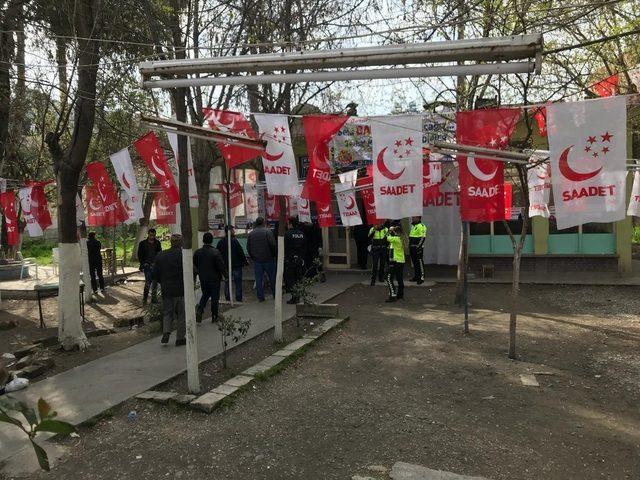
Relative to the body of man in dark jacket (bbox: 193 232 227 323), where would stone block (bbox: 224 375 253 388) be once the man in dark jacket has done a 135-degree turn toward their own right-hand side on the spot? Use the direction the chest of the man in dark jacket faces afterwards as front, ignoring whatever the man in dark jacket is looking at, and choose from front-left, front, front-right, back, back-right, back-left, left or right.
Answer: front-right

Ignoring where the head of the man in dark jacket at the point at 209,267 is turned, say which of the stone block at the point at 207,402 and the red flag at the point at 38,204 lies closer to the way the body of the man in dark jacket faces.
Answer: the red flag

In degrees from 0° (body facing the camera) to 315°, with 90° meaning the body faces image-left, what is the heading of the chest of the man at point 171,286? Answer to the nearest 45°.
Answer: approximately 180°

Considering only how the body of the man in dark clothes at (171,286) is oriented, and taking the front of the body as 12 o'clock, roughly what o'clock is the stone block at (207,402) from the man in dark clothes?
The stone block is roughly at 6 o'clock from the man in dark clothes.

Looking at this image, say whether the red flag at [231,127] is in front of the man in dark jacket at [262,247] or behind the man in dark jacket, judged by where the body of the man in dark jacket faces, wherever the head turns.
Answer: behind

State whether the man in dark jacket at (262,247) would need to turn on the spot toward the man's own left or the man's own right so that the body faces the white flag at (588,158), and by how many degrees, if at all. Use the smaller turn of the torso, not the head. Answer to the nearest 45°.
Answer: approximately 135° to the man's own right

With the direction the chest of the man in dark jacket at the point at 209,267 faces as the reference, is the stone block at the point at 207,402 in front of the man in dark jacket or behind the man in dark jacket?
behind

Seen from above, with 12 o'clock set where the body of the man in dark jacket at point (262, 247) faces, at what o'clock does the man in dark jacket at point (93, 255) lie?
the man in dark jacket at point (93, 255) is roughly at 10 o'clock from the man in dark jacket at point (262, 247).

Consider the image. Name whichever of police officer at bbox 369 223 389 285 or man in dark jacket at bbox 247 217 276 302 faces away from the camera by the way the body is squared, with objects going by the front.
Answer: the man in dark jacket

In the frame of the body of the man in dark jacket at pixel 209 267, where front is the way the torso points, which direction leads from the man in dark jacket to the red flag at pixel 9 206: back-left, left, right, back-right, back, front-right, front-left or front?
front-left

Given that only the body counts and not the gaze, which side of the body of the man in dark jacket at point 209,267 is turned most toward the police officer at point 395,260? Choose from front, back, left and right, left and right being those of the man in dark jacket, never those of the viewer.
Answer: right

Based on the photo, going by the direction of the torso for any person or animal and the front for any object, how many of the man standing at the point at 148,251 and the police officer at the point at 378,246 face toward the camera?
2

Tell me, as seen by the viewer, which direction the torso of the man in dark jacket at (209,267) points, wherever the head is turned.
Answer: away from the camera
